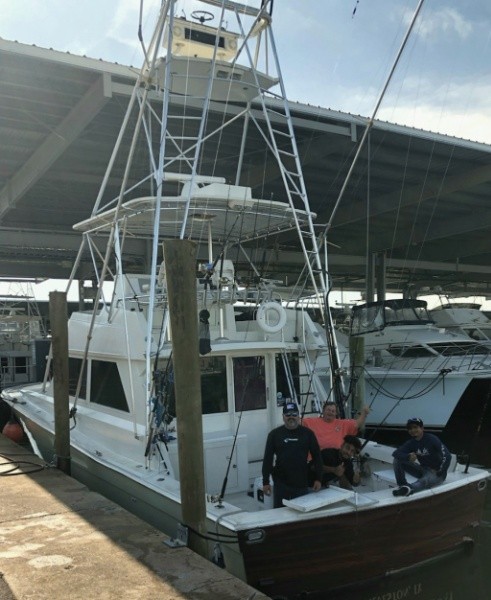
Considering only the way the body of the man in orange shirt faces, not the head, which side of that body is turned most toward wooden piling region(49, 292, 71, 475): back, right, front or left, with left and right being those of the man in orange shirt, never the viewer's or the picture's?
right

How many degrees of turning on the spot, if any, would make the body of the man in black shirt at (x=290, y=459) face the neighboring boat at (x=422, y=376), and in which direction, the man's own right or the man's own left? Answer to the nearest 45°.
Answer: approximately 180°

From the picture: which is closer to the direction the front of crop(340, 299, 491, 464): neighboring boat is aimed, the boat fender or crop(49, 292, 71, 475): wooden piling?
the wooden piling

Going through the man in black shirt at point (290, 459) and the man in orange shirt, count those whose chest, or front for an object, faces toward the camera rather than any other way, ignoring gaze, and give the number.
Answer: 2

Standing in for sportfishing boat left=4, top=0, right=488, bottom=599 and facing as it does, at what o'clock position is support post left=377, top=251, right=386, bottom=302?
The support post is roughly at 2 o'clock from the sportfishing boat.

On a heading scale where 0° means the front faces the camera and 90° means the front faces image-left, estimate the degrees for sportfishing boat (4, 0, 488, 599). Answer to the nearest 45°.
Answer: approximately 135°

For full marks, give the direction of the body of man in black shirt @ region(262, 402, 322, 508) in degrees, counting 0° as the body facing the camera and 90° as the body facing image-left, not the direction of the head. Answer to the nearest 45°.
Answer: approximately 0°

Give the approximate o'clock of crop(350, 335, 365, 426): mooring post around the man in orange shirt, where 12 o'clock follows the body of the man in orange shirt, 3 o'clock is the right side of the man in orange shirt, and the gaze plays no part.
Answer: The mooring post is roughly at 6 o'clock from the man in orange shirt.

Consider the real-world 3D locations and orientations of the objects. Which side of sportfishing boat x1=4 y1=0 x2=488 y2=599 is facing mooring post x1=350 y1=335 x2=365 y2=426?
right

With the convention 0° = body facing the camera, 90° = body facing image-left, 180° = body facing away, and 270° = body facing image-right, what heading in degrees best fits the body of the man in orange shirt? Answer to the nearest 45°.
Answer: approximately 0°
